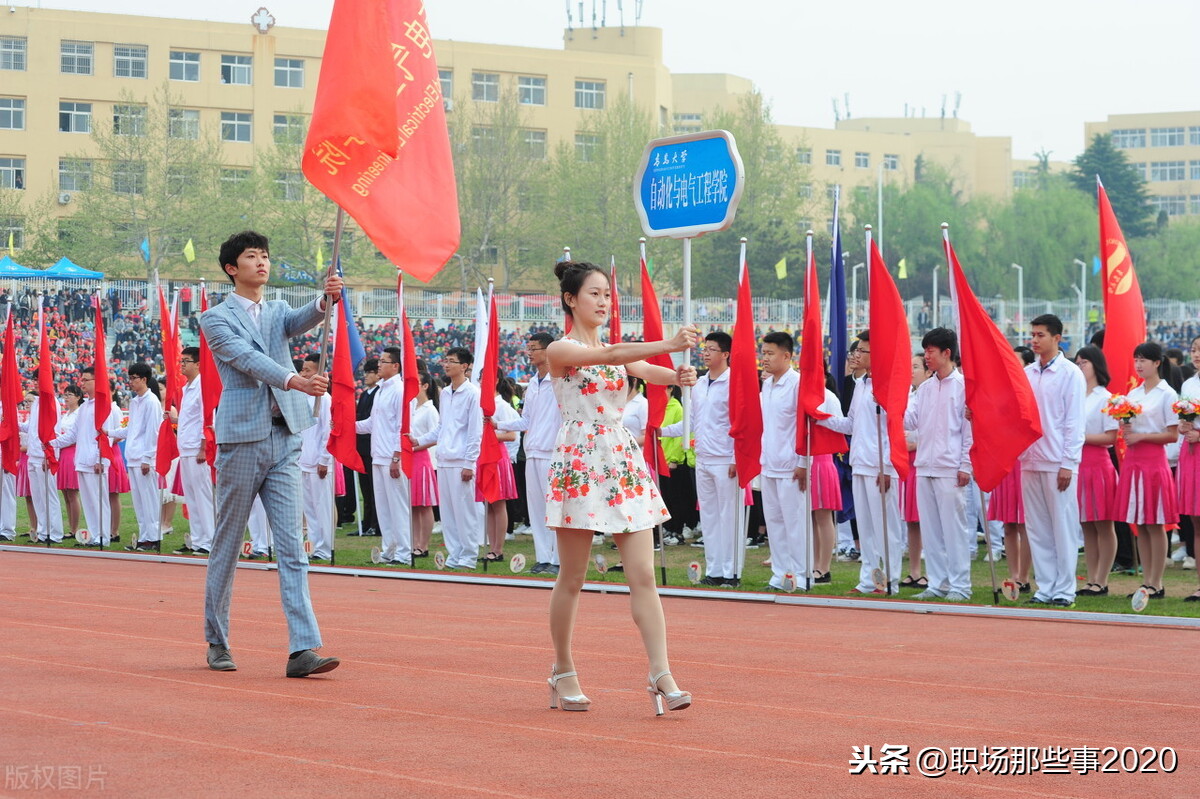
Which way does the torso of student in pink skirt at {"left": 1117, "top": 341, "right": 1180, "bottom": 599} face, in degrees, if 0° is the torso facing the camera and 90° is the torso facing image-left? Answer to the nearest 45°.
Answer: approximately 45°

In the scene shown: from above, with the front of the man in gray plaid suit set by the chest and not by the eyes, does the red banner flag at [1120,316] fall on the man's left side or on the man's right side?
on the man's left side

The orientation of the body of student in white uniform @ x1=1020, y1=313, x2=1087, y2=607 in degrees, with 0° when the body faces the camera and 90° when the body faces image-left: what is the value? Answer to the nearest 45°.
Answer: approximately 45°

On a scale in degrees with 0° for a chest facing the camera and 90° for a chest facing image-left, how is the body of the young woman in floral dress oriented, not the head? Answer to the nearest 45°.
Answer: approximately 315°

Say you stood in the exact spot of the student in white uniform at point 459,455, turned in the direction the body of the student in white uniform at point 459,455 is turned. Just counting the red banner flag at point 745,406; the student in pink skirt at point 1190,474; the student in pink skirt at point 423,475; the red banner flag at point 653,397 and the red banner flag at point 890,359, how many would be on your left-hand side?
4

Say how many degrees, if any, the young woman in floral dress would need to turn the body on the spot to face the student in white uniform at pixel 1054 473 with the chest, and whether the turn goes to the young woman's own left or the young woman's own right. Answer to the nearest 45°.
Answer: approximately 90° to the young woman's own left

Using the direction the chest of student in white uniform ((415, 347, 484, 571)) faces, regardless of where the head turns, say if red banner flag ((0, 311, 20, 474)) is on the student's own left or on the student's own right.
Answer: on the student's own right

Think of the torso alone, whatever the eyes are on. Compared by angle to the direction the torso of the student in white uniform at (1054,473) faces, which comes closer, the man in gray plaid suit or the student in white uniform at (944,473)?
the man in gray plaid suit
